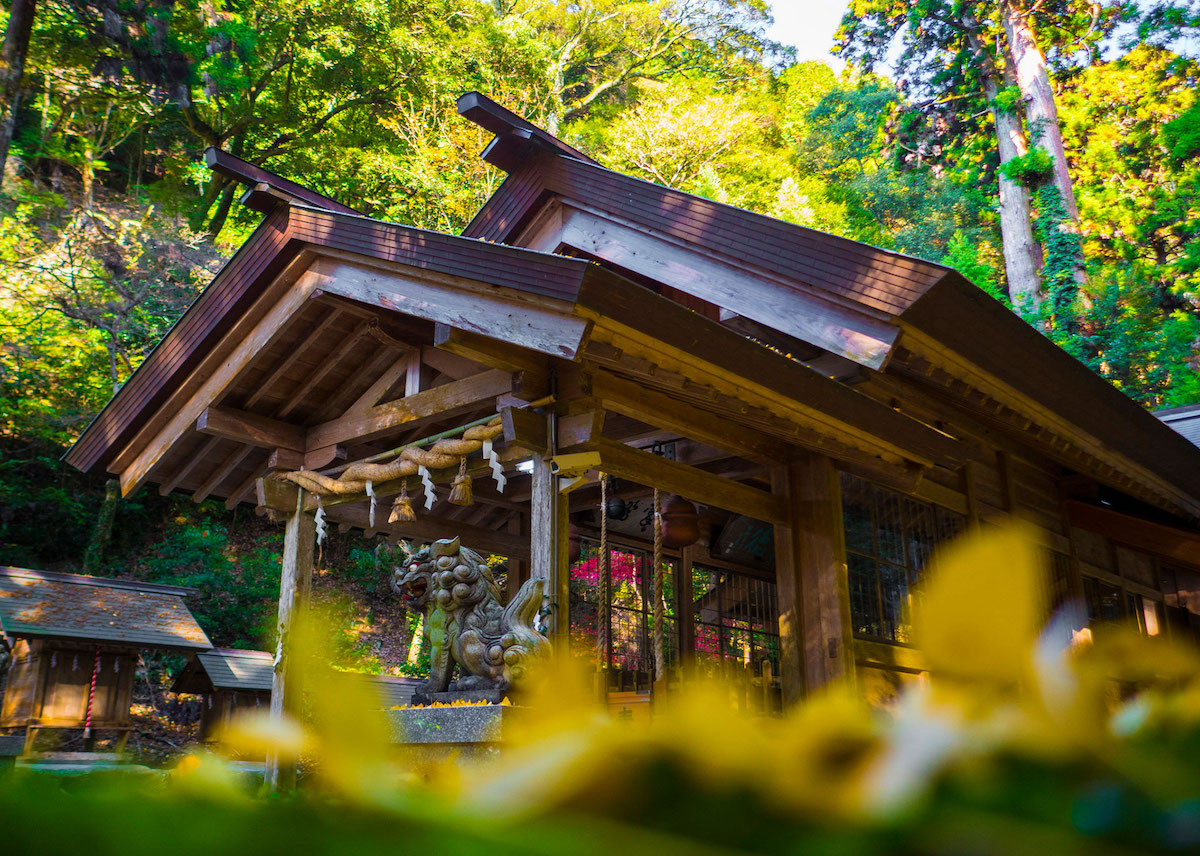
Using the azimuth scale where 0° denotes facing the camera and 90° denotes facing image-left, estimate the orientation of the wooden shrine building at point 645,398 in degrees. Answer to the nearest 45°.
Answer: approximately 45°

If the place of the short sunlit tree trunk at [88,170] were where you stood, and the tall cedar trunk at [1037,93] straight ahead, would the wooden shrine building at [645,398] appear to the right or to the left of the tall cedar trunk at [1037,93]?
right

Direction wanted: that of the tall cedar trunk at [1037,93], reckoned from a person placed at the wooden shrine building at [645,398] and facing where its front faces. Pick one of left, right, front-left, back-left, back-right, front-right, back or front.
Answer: back

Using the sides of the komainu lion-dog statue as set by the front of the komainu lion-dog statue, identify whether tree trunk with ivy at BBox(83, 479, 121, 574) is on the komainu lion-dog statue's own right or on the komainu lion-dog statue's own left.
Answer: on the komainu lion-dog statue's own right

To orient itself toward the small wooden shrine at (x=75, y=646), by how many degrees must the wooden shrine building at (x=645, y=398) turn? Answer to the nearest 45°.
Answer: approximately 90° to its right

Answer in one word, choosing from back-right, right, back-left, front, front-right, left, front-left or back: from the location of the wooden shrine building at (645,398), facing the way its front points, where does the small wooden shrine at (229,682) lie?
right

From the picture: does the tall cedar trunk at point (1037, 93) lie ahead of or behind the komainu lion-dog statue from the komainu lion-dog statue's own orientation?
behind

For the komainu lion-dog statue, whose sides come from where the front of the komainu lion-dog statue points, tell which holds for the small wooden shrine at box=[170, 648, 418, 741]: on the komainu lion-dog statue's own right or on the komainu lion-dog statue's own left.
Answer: on the komainu lion-dog statue's own right

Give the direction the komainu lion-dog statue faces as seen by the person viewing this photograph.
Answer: facing to the left of the viewer

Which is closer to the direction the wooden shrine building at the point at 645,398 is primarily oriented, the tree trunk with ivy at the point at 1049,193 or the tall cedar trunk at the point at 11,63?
the tall cedar trunk

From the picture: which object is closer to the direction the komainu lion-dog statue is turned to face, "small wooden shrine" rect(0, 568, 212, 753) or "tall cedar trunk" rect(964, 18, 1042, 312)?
the small wooden shrine
